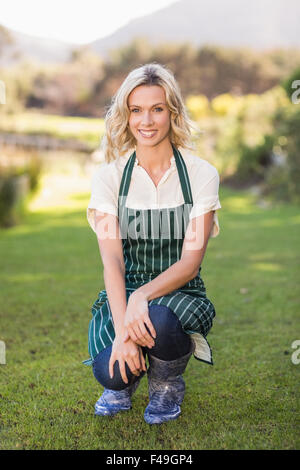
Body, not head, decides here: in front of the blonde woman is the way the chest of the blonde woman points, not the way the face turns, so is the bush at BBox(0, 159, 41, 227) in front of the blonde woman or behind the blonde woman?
behind

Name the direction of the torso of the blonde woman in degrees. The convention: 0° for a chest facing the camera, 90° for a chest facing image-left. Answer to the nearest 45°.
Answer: approximately 0°
